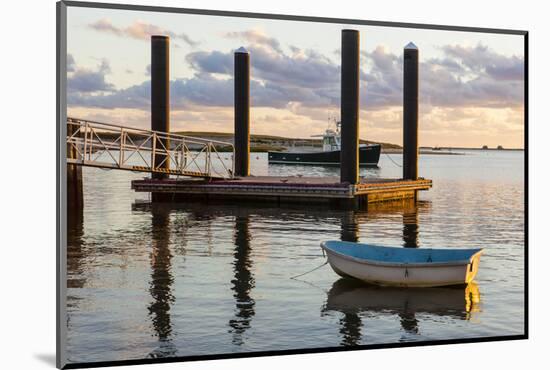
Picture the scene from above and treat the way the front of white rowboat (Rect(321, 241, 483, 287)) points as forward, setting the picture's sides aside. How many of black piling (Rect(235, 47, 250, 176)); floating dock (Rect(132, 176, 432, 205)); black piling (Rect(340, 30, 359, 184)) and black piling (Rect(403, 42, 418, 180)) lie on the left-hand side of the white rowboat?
0

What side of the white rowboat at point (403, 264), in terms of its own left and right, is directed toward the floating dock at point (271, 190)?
right

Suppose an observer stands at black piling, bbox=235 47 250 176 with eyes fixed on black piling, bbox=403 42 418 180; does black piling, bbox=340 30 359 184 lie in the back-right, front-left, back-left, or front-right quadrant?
front-right

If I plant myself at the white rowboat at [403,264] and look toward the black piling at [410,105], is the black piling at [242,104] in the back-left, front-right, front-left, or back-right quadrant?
front-left

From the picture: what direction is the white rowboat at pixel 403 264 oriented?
to the viewer's left

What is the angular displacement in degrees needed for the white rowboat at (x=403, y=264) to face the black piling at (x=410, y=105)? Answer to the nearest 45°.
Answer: approximately 90° to its right

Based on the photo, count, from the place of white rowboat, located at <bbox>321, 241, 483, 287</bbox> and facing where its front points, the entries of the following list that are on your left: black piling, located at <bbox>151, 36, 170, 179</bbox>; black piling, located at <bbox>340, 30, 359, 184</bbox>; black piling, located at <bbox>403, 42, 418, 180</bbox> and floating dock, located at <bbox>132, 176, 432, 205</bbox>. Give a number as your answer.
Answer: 0

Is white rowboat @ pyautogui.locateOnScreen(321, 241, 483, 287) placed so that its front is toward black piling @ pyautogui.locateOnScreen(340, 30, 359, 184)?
no

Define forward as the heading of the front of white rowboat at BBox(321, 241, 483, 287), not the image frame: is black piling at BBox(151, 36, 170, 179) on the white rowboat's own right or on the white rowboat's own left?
on the white rowboat's own right

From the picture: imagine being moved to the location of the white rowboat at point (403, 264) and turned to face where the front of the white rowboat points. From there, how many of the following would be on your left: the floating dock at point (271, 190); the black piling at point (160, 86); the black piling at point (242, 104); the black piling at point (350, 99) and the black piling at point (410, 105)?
0
